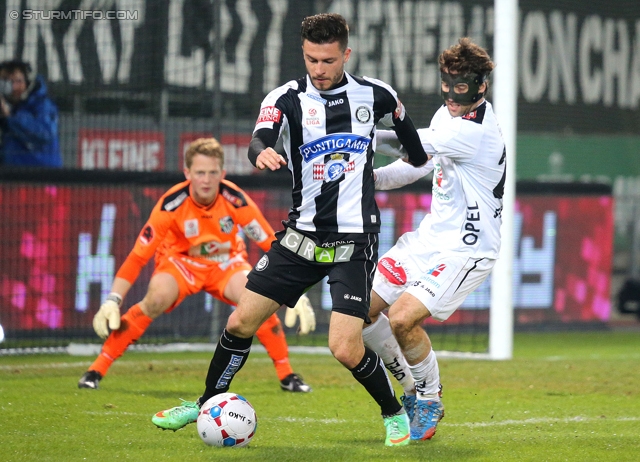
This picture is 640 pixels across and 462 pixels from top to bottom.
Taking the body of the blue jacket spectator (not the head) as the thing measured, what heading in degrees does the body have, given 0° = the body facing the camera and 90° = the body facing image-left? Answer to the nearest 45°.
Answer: approximately 45°

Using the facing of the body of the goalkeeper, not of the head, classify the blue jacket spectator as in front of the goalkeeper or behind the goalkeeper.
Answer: behind

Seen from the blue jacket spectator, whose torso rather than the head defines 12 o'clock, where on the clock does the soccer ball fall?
The soccer ball is roughly at 10 o'clock from the blue jacket spectator.

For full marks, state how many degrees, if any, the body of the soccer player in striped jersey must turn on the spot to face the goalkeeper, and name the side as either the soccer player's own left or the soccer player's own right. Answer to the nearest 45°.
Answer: approximately 180°

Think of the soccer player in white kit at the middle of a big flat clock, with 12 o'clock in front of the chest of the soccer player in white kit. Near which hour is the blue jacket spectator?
The blue jacket spectator is roughly at 3 o'clock from the soccer player in white kit.

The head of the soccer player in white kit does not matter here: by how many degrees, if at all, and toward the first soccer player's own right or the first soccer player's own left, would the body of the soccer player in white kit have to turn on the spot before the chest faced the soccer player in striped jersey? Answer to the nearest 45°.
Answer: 0° — they already face them

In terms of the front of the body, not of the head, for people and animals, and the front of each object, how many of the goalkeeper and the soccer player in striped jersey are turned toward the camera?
2

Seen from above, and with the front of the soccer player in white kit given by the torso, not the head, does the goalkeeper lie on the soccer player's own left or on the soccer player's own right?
on the soccer player's own right

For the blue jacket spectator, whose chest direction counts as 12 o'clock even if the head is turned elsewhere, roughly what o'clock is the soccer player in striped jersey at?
The soccer player in striped jersey is roughly at 10 o'clock from the blue jacket spectator.
